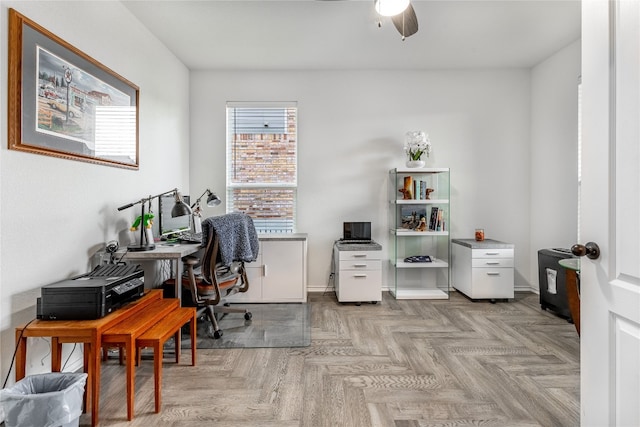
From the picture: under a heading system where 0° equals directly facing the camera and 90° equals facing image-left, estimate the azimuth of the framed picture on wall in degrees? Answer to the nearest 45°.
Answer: approximately 315°

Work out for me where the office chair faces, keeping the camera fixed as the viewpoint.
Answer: facing away from the viewer and to the left of the viewer

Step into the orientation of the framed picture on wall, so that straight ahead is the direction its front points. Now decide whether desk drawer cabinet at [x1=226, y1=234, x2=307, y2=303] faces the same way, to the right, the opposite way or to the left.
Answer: to the right

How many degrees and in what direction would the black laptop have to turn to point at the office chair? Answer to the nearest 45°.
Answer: approximately 45° to its right

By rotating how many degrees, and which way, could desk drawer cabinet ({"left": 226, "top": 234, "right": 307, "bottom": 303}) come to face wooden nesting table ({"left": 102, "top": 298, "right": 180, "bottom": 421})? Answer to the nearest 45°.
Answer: approximately 45° to its right

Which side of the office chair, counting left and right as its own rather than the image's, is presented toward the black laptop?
right

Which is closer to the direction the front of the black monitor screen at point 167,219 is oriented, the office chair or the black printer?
the office chair

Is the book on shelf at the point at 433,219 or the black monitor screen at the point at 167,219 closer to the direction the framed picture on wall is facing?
the book on shelf

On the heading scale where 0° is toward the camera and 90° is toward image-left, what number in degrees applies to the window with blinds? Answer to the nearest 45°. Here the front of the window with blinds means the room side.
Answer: approximately 0°

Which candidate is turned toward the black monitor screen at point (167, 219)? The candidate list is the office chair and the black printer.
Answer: the office chair

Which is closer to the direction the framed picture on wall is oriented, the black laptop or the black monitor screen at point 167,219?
the black laptop

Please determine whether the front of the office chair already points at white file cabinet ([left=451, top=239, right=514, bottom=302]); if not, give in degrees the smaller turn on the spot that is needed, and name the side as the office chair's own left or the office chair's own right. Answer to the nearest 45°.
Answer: approximately 135° to the office chair's own right

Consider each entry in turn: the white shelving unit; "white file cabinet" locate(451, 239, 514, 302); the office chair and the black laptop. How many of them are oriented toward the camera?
3

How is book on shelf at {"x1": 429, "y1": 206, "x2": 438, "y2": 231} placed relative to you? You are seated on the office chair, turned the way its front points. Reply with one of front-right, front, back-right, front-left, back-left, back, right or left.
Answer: back-right
